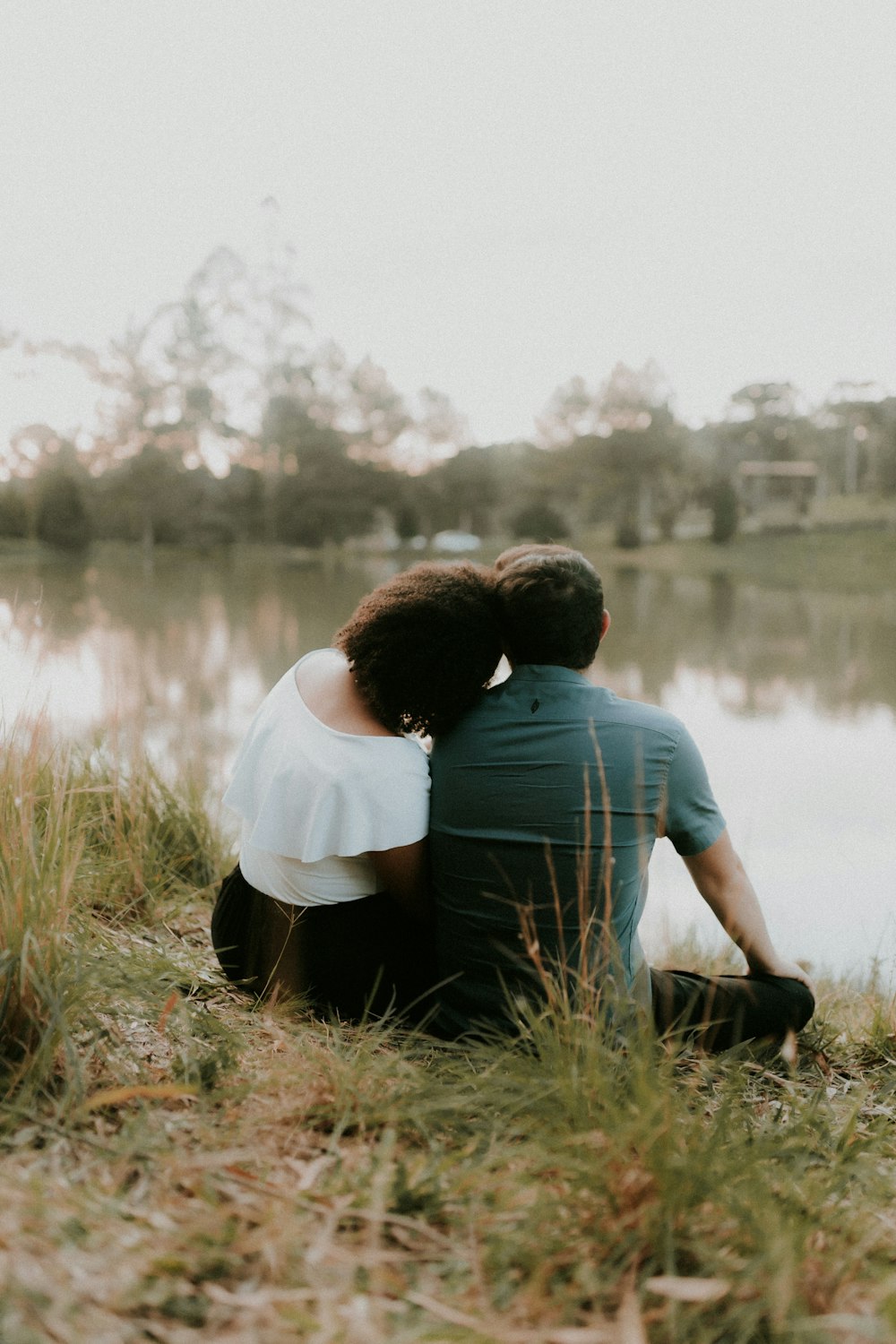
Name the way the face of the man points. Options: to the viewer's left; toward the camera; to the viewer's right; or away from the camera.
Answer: away from the camera

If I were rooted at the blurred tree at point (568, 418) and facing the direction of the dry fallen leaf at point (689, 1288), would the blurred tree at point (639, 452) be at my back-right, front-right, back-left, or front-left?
front-left

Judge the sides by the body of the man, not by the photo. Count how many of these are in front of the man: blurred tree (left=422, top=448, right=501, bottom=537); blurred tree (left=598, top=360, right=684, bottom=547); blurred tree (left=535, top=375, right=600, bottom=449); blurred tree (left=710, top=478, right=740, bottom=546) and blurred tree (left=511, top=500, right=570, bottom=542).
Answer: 5

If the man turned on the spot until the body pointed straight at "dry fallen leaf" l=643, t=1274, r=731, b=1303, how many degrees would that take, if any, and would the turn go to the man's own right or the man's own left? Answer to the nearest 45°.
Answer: approximately 180°

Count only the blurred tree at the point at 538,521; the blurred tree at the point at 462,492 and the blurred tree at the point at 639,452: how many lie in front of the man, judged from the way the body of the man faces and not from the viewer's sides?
3

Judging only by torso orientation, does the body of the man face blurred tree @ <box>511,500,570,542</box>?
yes

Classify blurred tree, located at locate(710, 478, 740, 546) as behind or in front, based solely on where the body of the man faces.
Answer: in front

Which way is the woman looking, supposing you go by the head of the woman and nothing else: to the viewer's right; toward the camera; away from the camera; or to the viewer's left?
away from the camera

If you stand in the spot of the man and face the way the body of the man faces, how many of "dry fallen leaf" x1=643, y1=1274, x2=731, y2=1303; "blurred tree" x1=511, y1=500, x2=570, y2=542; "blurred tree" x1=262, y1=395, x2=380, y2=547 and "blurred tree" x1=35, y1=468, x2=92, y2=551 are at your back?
1

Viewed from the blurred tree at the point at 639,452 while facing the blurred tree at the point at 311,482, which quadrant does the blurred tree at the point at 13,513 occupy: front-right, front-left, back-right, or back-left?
front-left

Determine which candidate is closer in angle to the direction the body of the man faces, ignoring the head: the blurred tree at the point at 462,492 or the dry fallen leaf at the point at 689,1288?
the blurred tree

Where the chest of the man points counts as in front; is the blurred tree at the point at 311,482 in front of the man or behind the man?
in front

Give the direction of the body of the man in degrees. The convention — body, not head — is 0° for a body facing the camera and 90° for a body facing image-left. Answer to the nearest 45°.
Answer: approximately 180°

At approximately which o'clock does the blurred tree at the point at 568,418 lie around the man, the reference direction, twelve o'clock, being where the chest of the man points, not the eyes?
The blurred tree is roughly at 12 o'clock from the man.

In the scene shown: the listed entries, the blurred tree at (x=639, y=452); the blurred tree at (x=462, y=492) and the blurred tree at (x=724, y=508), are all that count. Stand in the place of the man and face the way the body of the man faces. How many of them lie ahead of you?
3

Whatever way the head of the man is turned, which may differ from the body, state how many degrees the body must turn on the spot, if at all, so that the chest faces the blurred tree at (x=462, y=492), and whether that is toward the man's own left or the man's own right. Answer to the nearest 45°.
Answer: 0° — they already face it

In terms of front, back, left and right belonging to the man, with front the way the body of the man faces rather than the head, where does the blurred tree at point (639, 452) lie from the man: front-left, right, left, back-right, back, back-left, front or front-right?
front
